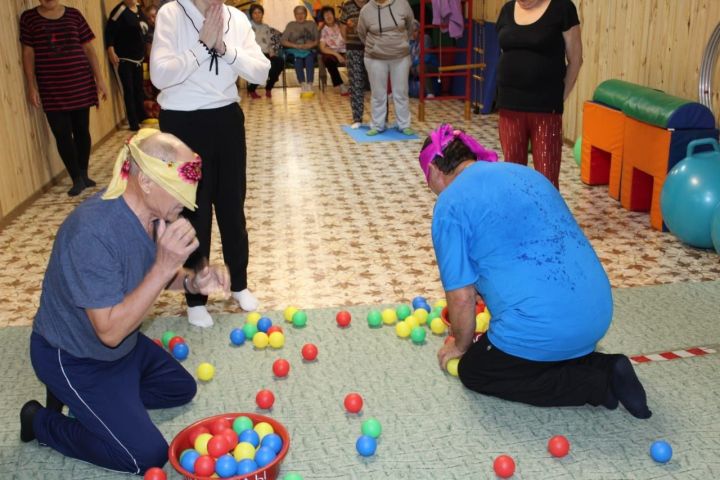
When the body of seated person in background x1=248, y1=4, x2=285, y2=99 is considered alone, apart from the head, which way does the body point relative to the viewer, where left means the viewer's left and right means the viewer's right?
facing the viewer

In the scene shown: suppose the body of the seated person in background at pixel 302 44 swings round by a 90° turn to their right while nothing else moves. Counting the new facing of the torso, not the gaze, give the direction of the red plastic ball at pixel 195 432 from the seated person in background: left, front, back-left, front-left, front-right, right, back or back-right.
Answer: left

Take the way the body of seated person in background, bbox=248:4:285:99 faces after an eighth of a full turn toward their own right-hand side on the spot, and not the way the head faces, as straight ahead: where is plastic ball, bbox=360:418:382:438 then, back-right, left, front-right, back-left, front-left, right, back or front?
front-left

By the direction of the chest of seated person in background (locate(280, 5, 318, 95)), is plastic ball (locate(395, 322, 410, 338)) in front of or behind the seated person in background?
in front

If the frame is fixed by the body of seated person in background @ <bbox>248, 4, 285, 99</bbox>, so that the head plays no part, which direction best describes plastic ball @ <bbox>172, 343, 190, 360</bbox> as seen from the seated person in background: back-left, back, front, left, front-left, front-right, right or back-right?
front

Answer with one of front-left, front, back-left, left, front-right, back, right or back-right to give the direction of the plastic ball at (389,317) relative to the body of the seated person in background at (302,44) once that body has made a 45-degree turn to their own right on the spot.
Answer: front-left

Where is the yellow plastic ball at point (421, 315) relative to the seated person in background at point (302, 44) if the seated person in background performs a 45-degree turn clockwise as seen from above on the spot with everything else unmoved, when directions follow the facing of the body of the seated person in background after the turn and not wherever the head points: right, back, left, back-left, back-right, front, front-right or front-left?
front-left

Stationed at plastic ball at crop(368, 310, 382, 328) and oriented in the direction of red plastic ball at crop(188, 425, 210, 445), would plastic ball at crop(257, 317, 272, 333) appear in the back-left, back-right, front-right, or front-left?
front-right

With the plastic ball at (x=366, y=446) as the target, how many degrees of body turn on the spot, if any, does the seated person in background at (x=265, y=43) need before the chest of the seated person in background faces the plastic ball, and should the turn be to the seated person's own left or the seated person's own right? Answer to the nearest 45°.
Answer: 0° — they already face it

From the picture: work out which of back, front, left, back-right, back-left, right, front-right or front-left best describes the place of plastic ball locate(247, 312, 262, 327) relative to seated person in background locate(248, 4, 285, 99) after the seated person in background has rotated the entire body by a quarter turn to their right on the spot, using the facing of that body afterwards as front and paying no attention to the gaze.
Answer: left

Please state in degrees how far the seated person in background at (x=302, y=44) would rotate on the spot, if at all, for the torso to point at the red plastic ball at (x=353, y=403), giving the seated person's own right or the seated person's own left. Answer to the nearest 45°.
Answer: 0° — they already face it

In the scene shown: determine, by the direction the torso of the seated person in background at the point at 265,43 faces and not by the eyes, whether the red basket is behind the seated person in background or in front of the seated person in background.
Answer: in front

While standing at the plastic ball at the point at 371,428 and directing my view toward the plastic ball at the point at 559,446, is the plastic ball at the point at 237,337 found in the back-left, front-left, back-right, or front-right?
back-left

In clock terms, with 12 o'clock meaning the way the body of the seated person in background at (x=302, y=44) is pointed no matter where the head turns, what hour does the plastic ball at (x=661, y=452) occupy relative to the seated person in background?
The plastic ball is roughly at 12 o'clock from the seated person in background.

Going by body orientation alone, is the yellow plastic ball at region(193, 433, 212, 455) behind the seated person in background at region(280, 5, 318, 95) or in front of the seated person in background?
in front

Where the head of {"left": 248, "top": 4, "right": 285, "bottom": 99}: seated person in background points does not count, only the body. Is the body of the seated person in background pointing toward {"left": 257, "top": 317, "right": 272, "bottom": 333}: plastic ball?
yes

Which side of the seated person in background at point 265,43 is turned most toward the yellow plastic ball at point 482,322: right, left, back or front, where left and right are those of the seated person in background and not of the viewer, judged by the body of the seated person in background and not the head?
front

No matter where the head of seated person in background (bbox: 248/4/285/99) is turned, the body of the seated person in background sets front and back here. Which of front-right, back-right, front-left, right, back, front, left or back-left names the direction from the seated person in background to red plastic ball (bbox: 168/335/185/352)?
front

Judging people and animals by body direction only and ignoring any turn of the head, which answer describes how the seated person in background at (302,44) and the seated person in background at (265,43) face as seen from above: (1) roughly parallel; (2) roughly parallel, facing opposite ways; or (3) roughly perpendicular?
roughly parallel
